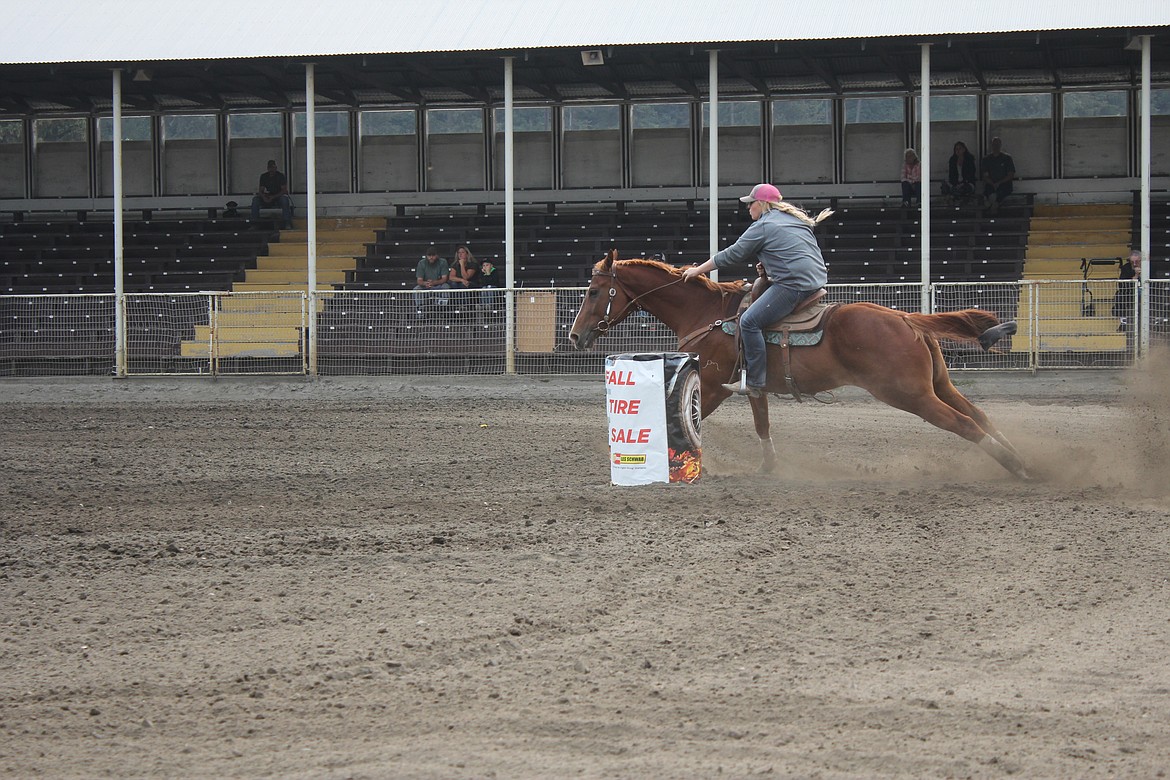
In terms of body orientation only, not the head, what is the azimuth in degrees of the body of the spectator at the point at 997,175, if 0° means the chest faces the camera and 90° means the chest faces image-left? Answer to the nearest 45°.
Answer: approximately 0°

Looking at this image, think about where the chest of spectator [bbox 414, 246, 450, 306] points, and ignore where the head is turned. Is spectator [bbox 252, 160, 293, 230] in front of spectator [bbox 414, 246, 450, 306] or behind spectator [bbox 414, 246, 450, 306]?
behind

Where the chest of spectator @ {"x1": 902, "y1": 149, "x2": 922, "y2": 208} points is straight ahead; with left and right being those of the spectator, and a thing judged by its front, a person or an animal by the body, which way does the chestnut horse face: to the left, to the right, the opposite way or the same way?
to the right

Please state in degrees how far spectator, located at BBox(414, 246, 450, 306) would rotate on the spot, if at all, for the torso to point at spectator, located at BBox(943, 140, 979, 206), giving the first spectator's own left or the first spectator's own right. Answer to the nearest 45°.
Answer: approximately 90° to the first spectator's own left

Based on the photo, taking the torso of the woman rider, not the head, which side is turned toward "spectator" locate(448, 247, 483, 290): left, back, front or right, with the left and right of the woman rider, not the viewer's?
right

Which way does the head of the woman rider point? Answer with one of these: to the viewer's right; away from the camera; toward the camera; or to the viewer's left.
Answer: to the viewer's left

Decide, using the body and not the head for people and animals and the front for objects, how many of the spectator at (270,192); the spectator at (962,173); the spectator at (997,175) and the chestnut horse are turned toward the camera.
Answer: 3

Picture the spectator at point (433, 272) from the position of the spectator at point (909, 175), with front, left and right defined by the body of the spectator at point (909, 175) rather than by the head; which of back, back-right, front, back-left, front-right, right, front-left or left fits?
front-right

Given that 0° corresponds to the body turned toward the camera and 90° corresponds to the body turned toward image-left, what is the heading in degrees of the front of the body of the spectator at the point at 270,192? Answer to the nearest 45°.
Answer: approximately 0°

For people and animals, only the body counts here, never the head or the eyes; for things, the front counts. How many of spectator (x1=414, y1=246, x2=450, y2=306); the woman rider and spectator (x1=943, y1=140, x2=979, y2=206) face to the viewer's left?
1

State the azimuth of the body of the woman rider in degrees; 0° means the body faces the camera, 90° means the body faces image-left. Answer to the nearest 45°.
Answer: approximately 90°
